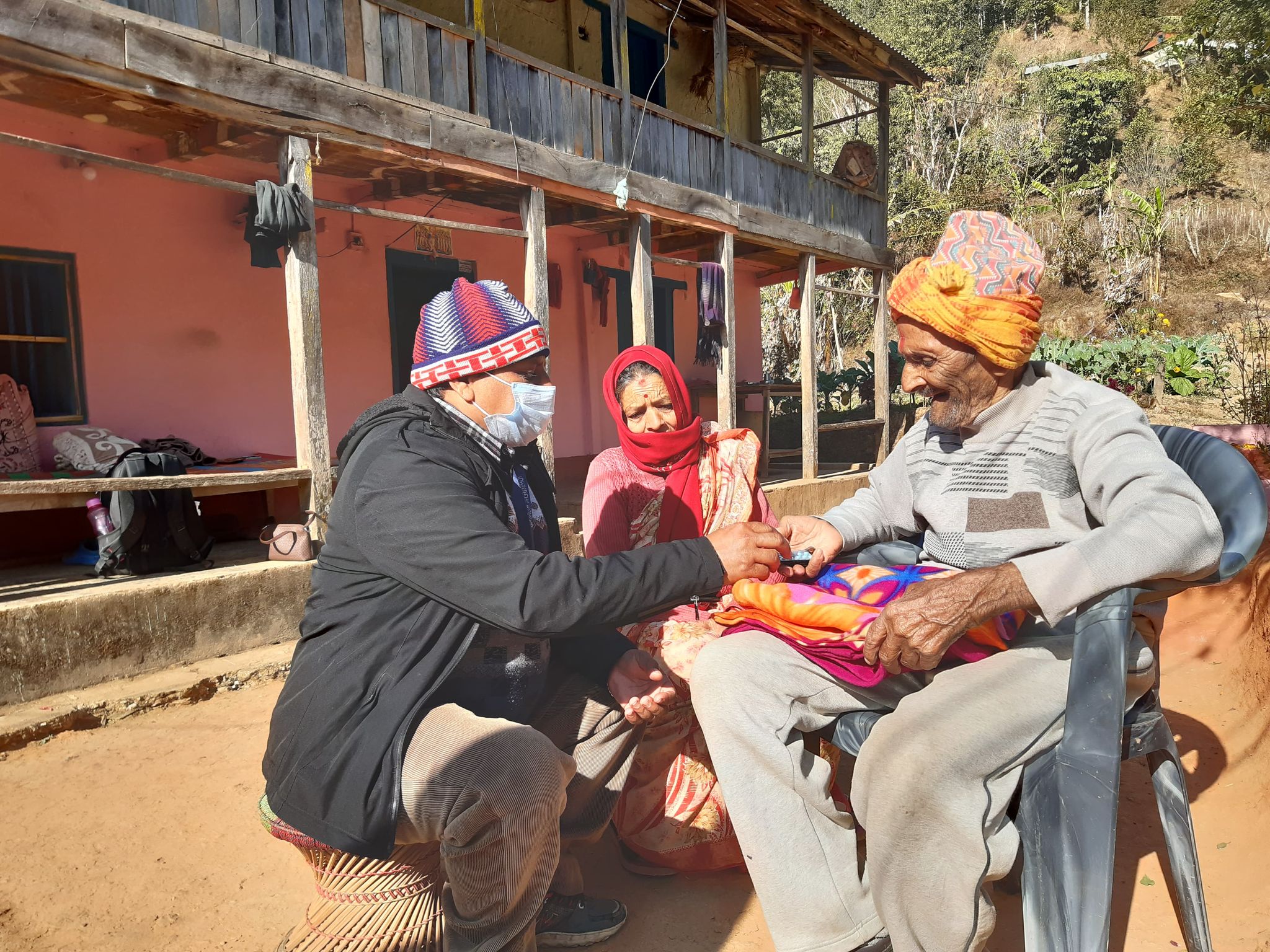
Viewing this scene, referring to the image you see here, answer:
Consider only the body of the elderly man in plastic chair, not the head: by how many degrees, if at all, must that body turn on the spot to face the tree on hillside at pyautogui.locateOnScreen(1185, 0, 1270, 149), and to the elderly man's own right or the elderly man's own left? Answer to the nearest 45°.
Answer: approximately 135° to the elderly man's own right

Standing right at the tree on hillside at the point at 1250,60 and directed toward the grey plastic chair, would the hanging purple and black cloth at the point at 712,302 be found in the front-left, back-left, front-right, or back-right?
front-right

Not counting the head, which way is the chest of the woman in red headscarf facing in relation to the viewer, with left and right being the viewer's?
facing the viewer

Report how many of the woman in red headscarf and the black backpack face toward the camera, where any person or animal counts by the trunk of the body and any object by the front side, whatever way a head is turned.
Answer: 1

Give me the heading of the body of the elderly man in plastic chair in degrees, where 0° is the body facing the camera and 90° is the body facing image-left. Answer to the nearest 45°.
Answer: approximately 45°

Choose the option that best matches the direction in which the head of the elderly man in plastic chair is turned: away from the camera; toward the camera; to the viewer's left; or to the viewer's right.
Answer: to the viewer's left

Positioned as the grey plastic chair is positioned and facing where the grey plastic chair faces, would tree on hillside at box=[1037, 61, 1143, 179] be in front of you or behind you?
behind

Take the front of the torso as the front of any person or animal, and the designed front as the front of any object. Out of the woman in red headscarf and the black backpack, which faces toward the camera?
the woman in red headscarf

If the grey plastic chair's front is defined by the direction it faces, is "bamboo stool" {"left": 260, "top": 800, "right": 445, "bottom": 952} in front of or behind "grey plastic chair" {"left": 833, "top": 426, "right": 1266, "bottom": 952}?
in front

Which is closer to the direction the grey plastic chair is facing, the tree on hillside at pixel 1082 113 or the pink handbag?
the pink handbag

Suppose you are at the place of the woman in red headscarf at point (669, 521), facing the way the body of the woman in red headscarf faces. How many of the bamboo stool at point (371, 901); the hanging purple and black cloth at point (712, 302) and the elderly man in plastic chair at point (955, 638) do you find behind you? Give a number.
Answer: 1
